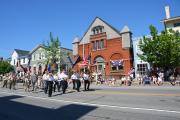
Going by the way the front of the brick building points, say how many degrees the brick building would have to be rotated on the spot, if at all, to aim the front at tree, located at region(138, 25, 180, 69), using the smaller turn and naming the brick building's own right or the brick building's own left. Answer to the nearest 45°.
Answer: approximately 90° to the brick building's own left

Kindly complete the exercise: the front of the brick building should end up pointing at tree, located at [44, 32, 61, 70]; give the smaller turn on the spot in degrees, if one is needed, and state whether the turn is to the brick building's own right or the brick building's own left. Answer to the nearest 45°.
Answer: approximately 90° to the brick building's own right

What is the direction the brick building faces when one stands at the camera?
facing the viewer and to the left of the viewer
